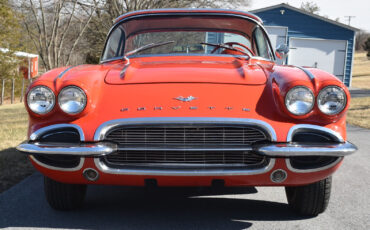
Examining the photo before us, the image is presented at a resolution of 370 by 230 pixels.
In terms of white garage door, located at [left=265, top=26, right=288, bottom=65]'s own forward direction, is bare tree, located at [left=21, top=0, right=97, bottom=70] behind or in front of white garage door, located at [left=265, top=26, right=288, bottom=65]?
in front

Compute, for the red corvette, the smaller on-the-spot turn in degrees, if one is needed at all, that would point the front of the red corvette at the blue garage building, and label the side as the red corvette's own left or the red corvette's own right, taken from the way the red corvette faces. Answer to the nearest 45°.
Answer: approximately 180°

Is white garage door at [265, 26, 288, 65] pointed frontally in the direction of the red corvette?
yes

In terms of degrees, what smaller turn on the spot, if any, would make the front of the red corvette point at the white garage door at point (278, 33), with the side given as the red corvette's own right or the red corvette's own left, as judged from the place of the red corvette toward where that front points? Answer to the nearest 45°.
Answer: approximately 180°

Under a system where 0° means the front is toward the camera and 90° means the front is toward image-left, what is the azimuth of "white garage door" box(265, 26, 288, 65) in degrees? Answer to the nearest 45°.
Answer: approximately 0°

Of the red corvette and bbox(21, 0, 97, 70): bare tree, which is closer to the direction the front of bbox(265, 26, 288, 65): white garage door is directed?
the red corvette
